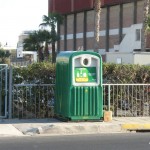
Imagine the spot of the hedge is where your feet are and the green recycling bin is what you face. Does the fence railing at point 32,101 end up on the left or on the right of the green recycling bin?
right

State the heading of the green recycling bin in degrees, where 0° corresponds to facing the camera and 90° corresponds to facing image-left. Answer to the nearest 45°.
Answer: approximately 315°

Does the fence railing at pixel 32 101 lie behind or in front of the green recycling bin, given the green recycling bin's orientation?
behind

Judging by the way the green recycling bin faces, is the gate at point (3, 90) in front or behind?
behind
